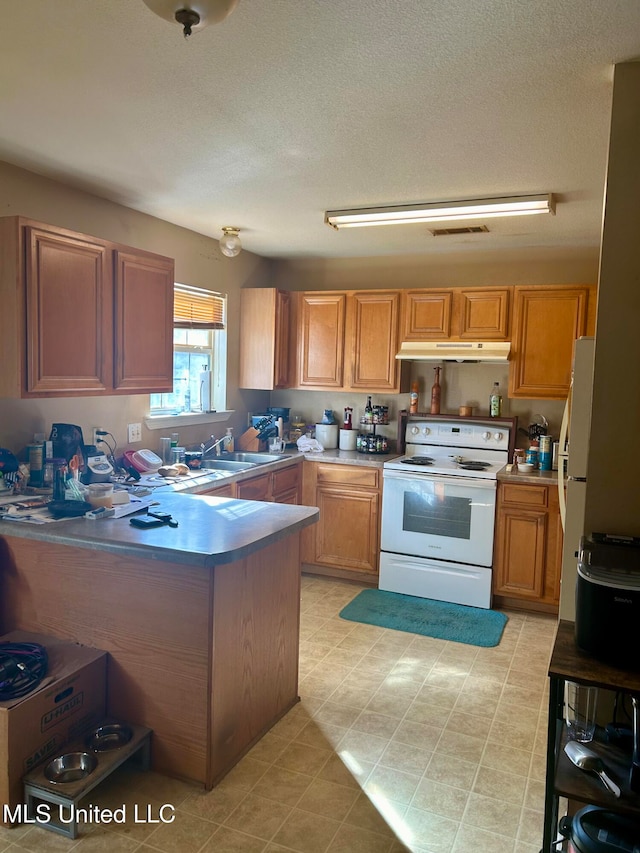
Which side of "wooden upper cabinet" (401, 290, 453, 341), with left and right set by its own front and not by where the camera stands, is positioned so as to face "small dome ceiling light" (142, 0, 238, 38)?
front

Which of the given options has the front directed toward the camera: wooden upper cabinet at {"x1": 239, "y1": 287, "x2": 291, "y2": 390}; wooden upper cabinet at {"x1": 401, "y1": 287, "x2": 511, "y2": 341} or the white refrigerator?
wooden upper cabinet at {"x1": 401, "y1": 287, "x2": 511, "y2": 341}

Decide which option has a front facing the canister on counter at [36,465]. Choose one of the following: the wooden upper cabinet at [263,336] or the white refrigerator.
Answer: the white refrigerator

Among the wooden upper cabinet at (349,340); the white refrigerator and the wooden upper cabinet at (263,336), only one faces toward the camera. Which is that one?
the wooden upper cabinet at (349,340)

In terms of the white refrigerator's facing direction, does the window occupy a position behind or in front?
in front

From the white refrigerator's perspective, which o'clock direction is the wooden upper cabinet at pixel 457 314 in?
The wooden upper cabinet is roughly at 2 o'clock from the white refrigerator.

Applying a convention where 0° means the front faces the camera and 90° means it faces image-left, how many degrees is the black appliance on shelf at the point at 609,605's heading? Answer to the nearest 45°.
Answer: approximately 45°

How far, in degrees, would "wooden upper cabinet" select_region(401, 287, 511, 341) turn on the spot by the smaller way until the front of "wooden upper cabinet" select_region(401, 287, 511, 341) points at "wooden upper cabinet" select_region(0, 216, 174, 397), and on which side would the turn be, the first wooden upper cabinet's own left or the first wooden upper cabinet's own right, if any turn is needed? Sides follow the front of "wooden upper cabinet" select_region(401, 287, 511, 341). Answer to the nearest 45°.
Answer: approximately 45° to the first wooden upper cabinet's own right

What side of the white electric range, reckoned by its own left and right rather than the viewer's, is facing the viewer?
front

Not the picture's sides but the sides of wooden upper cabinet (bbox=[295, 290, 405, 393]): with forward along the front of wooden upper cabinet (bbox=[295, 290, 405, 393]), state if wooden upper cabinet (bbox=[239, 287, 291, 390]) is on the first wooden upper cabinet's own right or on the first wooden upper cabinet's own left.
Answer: on the first wooden upper cabinet's own right

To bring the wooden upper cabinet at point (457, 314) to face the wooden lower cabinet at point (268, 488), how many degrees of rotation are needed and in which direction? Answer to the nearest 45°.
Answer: approximately 45° to its right

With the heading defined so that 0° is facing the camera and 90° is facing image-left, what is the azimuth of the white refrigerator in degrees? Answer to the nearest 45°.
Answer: approximately 90°

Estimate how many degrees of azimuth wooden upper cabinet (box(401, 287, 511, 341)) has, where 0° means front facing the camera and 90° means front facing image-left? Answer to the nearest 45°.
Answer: approximately 0°

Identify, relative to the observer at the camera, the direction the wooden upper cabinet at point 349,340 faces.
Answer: facing the viewer
